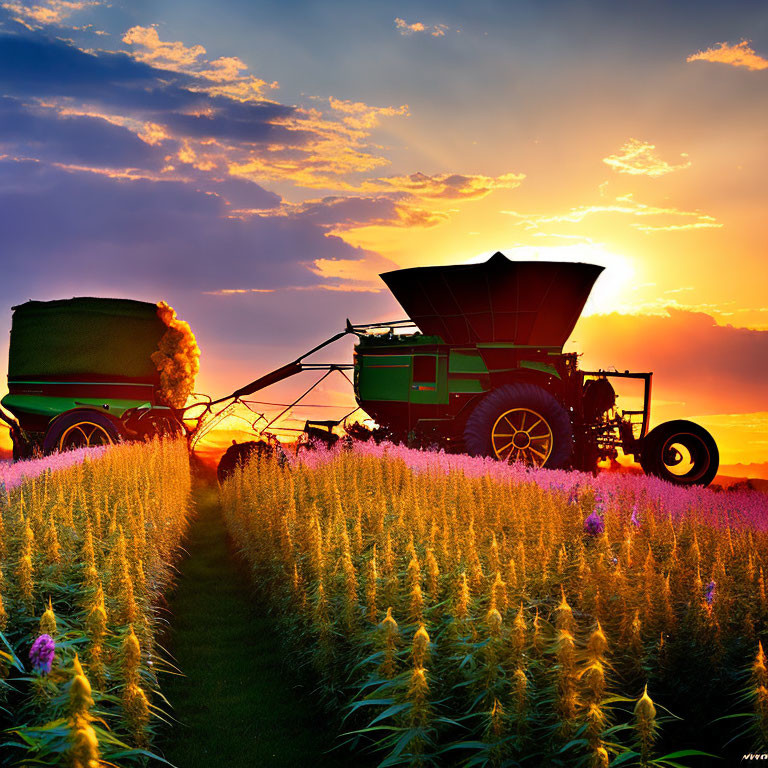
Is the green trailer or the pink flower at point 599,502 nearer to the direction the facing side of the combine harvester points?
the green trailer

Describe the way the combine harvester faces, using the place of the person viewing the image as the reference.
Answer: facing to the left of the viewer

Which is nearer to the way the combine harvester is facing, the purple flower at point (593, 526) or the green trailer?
the green trailer

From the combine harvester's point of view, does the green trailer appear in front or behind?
in front

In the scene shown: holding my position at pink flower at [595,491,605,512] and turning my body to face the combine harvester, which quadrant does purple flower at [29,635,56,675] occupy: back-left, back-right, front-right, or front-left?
back-left

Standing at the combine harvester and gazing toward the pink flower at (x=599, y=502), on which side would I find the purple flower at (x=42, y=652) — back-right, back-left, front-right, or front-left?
front-right

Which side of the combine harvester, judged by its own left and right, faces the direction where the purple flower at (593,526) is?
left

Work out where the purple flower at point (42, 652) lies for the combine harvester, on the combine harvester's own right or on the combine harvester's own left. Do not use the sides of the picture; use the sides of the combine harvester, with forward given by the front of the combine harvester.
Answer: on the combine harvester's own left
